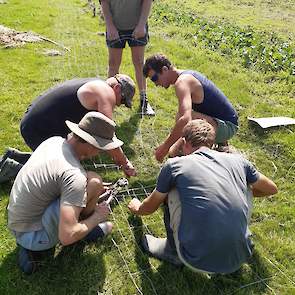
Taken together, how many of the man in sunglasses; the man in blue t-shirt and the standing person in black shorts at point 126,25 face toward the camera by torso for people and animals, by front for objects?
1

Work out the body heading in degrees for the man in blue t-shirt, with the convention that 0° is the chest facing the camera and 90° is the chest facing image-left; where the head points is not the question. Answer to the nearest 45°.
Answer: approximately 135°

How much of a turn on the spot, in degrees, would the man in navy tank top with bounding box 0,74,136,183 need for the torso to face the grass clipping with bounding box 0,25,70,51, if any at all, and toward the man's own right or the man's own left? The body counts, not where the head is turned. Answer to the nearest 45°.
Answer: approximately 90° to the man's own left

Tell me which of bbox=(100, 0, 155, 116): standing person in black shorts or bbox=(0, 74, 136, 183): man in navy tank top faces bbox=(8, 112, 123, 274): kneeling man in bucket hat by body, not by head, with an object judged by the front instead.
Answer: the standing person in black shorts

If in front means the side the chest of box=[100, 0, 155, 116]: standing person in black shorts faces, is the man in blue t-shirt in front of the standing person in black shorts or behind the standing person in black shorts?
in front

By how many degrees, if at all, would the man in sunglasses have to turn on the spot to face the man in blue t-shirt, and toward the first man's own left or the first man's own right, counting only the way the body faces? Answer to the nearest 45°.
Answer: approximately 90° to the first man's own left

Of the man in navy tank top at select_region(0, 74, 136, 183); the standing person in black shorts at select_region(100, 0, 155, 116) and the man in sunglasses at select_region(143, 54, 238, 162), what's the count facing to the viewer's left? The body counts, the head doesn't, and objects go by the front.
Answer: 1

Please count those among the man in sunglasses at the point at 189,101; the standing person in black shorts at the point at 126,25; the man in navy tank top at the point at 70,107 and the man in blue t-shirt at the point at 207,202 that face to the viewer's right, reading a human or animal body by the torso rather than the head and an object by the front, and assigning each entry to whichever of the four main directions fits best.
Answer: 1

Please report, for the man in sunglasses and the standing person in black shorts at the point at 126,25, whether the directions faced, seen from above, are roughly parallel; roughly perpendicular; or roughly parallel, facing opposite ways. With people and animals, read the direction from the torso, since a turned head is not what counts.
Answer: roughly perpendicular

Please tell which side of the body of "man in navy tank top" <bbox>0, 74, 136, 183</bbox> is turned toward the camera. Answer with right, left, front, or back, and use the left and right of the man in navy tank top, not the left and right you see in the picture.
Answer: right

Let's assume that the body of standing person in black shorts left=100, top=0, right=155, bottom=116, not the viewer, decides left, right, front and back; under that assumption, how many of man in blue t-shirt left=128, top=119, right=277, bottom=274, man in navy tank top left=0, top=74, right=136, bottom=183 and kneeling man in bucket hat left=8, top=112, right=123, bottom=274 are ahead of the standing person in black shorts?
3

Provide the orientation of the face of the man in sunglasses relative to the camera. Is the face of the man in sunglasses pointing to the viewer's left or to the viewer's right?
to the viewer's left

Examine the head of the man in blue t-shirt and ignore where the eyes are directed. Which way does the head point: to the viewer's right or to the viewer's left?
to the viewer's left

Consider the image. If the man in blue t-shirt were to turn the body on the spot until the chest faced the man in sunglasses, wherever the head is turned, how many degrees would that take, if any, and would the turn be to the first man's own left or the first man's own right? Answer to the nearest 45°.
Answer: approximately 45° to the first man's own right

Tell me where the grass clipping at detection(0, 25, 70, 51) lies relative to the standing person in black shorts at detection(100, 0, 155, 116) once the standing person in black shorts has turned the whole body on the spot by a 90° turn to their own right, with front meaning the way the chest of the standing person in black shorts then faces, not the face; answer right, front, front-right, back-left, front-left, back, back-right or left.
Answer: front-right

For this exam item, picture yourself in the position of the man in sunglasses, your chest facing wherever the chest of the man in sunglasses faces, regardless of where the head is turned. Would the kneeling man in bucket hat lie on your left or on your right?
on your left

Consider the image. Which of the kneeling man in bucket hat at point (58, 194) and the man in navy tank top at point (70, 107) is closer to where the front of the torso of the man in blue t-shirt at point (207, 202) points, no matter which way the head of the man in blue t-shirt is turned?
the man in navy tank top

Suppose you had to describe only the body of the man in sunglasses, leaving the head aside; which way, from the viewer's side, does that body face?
to the viewer's left
